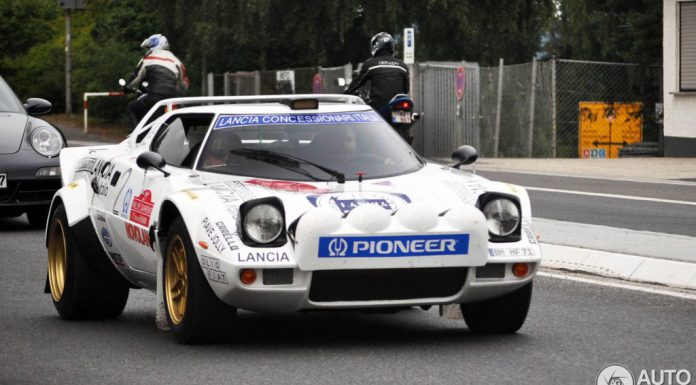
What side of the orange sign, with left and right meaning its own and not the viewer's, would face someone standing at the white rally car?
front

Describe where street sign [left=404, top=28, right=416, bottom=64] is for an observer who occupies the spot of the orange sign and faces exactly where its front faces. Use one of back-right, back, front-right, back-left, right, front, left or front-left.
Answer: front-right

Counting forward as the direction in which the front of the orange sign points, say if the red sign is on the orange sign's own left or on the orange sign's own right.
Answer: on the orange sign's own right

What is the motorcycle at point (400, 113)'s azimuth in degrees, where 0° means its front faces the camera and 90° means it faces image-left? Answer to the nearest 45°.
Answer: approximately 135°

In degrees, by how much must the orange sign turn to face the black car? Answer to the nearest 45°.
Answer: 0° — it already faces it

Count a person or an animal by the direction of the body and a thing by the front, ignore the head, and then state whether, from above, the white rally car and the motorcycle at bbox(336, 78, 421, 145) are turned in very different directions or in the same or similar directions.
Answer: very different directions

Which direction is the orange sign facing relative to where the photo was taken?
toward the camera

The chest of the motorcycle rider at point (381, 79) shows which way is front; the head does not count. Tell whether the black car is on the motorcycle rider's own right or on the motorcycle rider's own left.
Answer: on the motorcycle rider's own left

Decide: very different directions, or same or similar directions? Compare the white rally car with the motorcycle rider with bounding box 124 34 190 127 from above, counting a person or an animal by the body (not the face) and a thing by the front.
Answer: very different directions

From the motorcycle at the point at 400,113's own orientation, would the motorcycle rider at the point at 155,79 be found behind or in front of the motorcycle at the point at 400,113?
in front

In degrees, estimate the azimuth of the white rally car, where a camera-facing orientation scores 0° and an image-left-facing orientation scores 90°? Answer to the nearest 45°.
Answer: approximately 315°

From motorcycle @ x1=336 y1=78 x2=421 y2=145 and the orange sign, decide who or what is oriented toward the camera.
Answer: the orange sign

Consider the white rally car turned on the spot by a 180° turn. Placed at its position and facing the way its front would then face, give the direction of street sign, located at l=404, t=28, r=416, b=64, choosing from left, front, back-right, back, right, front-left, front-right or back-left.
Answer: front-right

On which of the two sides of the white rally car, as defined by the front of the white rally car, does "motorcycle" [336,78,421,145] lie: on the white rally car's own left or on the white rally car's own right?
on the white rally car's own left
